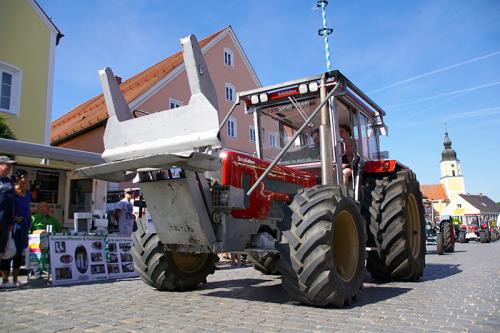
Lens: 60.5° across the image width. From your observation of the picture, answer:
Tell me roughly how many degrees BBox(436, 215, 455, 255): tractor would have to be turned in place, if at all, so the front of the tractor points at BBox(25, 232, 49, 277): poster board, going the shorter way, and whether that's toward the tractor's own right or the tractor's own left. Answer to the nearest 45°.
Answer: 0° — it already faces it

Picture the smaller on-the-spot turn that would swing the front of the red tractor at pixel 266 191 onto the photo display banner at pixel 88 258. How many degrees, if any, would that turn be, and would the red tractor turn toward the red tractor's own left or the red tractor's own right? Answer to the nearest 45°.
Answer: approximately 90° to the red tractor's own right

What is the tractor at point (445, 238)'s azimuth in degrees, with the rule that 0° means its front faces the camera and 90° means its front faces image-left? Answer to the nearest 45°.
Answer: approximately 45°

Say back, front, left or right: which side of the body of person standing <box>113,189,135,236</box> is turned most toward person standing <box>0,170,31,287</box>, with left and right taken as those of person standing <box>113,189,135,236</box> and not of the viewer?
right

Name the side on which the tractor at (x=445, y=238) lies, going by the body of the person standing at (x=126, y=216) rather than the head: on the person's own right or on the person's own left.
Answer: on the person's own left

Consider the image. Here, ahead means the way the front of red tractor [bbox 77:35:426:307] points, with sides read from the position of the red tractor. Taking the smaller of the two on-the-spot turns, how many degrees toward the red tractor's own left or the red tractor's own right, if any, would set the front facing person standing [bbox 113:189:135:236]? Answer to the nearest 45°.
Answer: approximately 90° to the red tractor's own right

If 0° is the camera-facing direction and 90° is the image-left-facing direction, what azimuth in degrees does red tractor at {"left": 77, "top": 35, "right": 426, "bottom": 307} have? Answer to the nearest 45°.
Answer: approximately 45°
